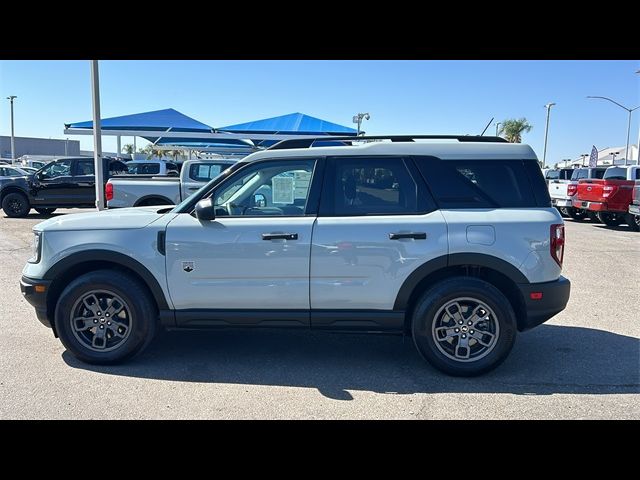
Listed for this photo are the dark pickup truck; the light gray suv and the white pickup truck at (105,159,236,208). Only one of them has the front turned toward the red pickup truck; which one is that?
the white pickup truck

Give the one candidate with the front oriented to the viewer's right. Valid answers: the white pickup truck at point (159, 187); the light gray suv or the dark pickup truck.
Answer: the white pickup truck

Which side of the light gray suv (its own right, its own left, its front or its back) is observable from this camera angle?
left

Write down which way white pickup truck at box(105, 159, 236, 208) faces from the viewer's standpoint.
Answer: facing to the right of the viewer

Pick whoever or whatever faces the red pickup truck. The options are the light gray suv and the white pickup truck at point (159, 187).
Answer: the white pickup truck

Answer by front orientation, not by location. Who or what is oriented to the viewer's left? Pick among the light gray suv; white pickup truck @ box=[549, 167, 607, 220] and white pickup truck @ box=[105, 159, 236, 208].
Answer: the light gray suv

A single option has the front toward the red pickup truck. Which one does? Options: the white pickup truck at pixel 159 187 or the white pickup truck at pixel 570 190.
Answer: the white pickup truck at pixel 159 187

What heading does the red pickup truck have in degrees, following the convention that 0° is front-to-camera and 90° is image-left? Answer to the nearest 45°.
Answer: approximately 225°

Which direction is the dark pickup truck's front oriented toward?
to the viewer's left

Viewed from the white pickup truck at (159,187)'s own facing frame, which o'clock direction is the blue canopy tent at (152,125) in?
The blue canopy tent is roughly at 9 o'clock from the white pickup truck.

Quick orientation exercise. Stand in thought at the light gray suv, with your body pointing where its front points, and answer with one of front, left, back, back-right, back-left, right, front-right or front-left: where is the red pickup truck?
back-right

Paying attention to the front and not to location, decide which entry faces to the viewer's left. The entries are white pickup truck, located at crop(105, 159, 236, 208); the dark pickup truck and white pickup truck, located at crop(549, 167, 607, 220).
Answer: the dark pickup truck

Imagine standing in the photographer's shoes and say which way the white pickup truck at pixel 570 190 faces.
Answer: facing away from the viewer and to the right of the viewer

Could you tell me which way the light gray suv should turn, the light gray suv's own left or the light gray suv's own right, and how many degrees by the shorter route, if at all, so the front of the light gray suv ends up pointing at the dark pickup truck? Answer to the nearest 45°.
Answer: approximately 45° to the light gray suv's own right

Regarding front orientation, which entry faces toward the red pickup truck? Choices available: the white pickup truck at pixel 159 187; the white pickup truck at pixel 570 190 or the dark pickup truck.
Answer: the white pickup truck at pixel 159 187
